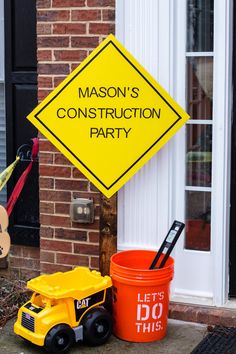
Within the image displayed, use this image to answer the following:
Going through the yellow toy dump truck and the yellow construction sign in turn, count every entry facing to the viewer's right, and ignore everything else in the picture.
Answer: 0

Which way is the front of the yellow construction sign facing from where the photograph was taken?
facing the viewer

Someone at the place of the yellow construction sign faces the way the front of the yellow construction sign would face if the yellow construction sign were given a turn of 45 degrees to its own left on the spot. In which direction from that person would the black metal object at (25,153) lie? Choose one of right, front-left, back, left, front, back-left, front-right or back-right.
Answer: back

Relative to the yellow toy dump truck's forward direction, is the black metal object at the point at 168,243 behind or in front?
behind

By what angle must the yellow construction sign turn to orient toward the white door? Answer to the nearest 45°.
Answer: approximately 90° to its left
